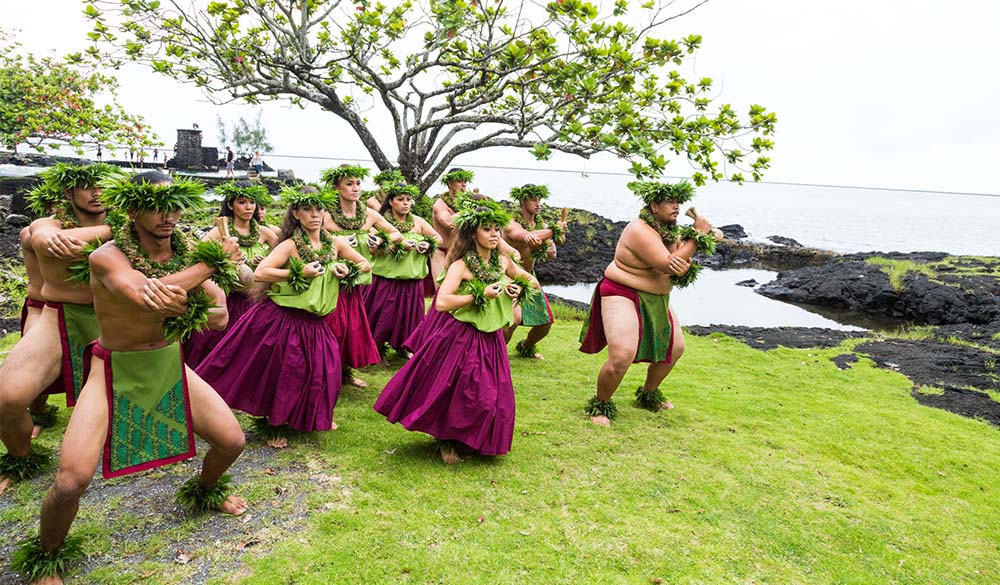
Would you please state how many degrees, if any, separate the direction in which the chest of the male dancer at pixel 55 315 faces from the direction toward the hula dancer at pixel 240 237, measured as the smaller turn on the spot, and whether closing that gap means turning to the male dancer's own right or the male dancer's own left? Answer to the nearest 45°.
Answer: approximately 90° to the male dancer's own left

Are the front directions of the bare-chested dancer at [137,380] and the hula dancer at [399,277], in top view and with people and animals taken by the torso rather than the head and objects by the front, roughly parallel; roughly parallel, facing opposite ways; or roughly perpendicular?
roughly parallel

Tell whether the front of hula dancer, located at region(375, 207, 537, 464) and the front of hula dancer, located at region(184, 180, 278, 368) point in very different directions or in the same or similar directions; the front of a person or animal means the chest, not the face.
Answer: same or similar directions

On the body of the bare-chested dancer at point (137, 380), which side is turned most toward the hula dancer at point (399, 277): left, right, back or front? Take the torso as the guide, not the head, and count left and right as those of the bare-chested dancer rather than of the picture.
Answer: left

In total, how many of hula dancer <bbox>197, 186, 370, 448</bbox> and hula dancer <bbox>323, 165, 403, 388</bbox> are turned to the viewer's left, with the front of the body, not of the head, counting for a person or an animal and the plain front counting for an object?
0

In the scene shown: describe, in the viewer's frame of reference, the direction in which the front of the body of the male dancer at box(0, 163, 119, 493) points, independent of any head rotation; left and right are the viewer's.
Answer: facing the viewer and to the right of the viewer

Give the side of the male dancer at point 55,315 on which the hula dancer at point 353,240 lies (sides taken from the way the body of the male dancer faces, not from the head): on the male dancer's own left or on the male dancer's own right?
on the male dancer's own left

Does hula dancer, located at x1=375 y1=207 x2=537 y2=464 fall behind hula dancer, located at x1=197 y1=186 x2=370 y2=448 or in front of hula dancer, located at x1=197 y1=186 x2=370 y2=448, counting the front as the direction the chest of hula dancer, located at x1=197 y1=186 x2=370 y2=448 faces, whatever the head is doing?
in front

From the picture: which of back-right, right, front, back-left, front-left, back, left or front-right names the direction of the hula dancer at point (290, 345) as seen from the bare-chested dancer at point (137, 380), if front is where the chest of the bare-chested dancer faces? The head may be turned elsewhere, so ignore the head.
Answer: left

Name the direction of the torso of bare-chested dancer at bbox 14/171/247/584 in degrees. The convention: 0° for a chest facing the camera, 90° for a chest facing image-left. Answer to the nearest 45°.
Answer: approximately 315°

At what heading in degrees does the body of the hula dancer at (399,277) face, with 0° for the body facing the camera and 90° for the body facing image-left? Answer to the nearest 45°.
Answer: approximately 315°

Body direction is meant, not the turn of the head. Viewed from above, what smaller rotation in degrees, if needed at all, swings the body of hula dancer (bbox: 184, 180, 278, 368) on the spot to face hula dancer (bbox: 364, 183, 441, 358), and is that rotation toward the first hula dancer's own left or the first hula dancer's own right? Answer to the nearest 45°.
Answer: approximately 45° to the first hula dancer's own left
